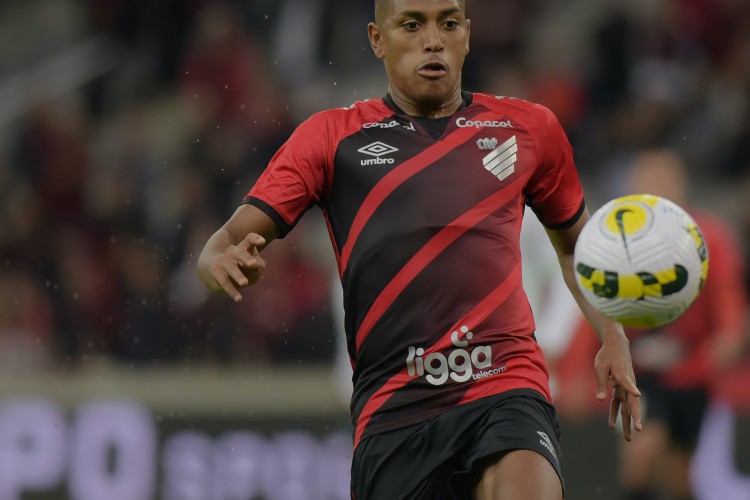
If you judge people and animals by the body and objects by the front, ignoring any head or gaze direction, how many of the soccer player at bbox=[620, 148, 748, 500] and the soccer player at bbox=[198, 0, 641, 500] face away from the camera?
0

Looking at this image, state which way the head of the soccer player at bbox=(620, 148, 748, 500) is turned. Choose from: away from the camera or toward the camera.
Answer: toward the camera

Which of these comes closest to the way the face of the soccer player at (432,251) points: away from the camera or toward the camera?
toward the camera

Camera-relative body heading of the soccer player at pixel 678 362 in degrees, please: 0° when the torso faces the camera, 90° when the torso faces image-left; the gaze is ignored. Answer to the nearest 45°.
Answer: approximately 45°

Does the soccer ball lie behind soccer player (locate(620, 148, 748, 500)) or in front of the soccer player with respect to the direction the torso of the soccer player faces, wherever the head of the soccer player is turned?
in front

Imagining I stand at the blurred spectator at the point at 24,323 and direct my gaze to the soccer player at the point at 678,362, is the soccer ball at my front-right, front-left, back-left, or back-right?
front-right

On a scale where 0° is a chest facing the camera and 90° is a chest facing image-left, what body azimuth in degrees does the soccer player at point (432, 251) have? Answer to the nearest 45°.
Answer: approximately 0°
